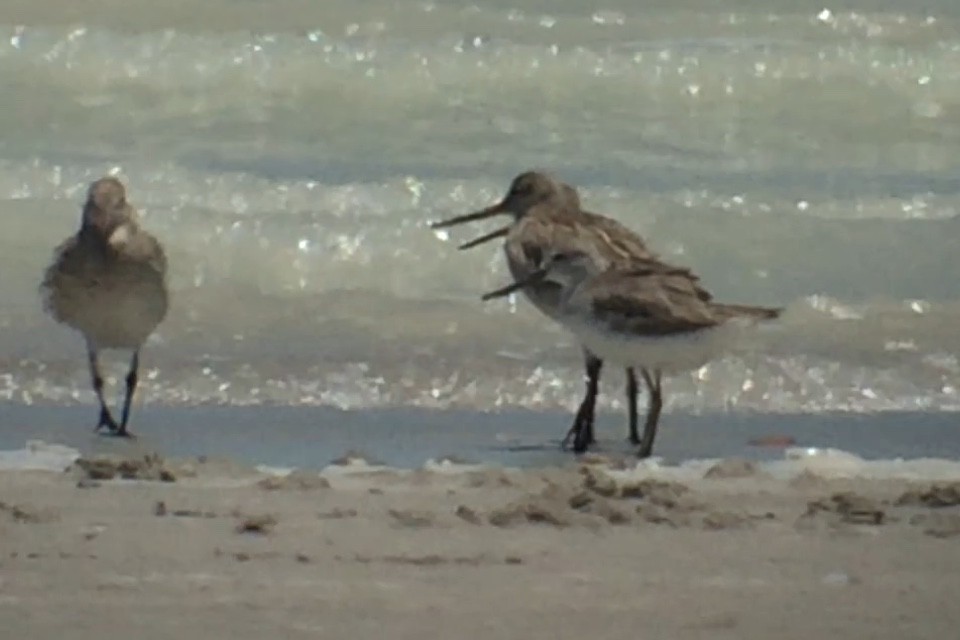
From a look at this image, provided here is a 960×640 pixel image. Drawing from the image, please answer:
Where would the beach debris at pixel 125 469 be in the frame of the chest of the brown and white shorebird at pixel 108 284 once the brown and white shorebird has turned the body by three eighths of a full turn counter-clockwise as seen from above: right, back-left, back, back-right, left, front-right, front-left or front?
back-right

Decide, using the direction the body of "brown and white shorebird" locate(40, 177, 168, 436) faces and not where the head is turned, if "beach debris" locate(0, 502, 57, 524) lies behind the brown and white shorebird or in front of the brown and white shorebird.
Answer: in front

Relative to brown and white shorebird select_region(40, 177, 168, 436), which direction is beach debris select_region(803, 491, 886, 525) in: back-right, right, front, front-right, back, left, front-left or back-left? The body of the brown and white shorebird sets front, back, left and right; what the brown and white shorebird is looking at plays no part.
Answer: front-left

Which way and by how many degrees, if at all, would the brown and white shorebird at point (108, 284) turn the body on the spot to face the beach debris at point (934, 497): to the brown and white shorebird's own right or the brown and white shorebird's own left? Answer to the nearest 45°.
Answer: approximately 45° to the brown and white shorebird's own left

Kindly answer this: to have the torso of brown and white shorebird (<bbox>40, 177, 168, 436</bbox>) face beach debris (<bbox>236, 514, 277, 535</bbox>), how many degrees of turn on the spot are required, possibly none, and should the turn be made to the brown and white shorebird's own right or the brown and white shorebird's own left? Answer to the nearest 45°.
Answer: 0° — it already faces it

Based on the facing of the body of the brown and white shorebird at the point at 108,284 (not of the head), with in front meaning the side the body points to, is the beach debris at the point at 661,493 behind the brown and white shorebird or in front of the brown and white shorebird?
in front

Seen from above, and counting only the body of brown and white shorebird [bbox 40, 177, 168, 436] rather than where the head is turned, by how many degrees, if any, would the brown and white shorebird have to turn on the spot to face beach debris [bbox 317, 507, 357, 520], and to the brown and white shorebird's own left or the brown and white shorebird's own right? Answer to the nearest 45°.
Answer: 0° — it already faces it

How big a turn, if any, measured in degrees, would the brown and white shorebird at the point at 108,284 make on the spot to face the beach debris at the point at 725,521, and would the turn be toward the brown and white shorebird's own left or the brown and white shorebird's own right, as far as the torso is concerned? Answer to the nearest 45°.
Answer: approximately 45° to the brown and white shorebird's own left
